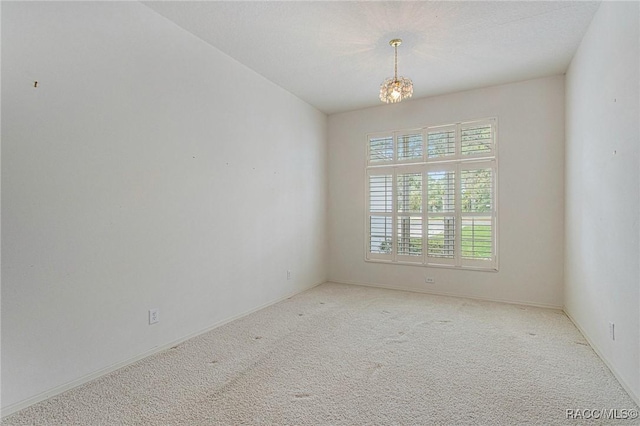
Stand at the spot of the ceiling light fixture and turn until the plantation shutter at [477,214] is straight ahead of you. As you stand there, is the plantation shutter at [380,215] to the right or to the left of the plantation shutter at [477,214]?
left

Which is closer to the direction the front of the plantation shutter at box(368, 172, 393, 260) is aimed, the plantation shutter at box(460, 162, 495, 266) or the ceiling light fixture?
the ceiling light fixture

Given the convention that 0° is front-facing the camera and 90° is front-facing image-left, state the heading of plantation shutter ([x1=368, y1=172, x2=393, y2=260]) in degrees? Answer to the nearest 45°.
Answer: approximately 0°

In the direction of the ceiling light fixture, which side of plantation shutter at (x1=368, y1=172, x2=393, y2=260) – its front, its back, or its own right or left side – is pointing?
front

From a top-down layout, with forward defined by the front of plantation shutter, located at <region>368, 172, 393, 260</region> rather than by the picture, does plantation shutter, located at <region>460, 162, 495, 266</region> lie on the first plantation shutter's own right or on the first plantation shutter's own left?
on the first plantation shutter's own left
